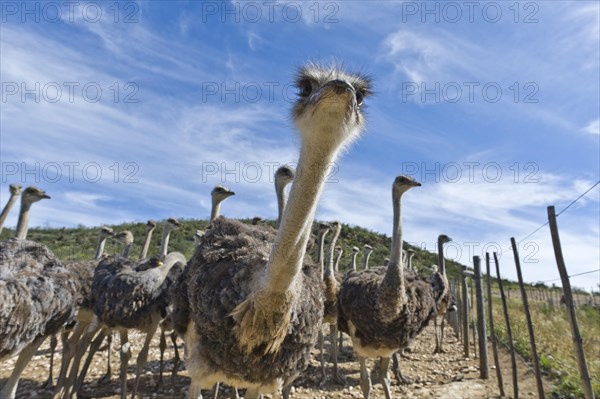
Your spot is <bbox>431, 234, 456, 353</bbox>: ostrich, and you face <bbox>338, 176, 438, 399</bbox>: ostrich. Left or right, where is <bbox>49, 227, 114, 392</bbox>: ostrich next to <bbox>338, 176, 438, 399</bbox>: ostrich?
right

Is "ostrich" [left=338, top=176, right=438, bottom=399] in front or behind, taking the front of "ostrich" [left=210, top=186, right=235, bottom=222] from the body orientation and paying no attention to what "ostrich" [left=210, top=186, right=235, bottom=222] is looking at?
in front

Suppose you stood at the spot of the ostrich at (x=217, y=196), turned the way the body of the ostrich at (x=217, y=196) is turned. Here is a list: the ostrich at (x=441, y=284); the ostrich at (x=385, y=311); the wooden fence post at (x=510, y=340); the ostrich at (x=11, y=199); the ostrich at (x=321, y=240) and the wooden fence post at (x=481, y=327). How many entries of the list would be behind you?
1

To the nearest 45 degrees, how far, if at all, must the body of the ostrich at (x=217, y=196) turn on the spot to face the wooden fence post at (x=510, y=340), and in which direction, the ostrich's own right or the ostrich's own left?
0° — it already faces it

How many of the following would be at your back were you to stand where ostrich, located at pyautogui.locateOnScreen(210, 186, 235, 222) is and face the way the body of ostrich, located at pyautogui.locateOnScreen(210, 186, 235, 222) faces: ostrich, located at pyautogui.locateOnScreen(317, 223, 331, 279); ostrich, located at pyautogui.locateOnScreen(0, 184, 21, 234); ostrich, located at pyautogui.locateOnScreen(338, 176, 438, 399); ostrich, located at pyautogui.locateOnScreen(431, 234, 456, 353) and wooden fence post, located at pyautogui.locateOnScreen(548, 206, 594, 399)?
1
